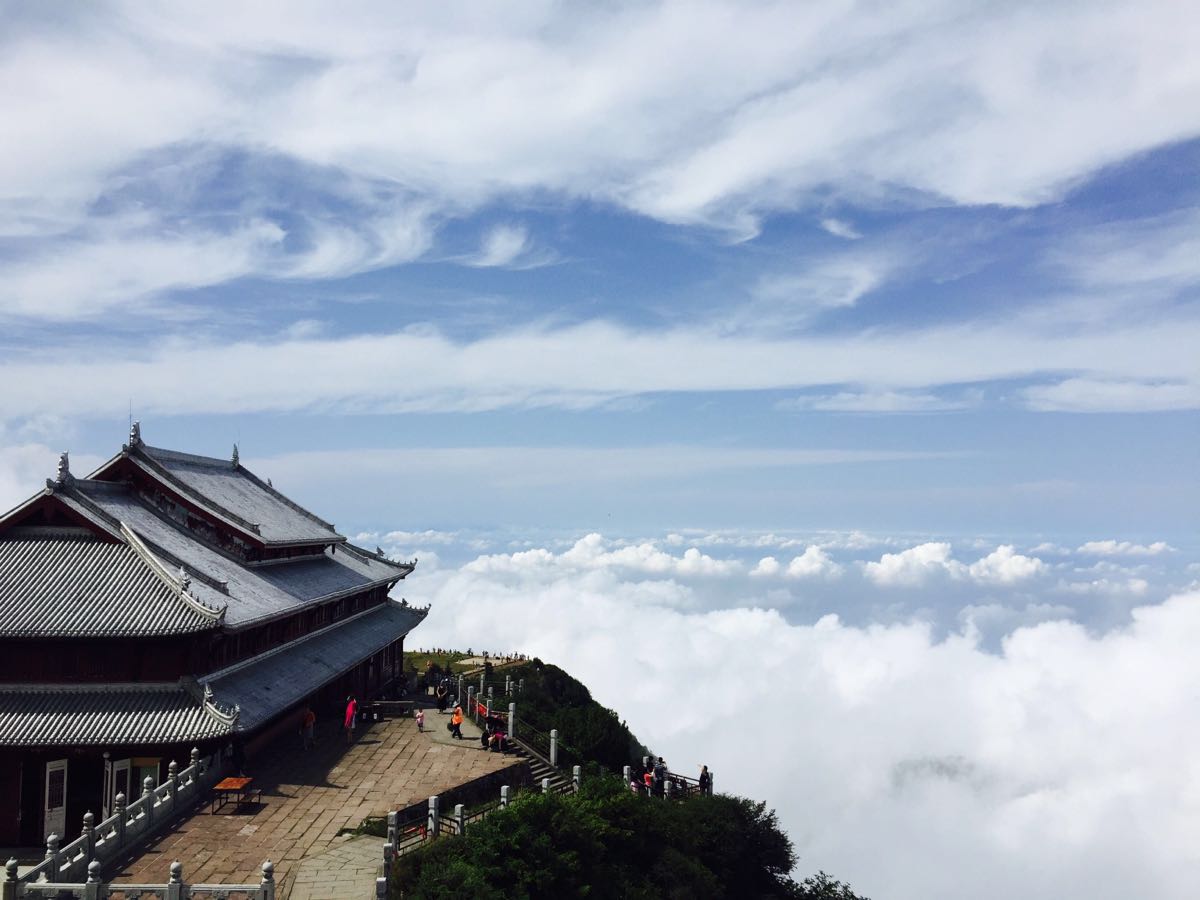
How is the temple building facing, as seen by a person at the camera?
facing the viewer and to the right of the viewer

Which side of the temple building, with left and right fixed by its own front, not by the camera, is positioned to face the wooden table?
front

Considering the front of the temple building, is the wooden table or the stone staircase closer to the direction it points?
the wooden table

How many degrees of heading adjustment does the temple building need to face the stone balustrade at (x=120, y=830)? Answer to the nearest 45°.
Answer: approximately 45° to its right
